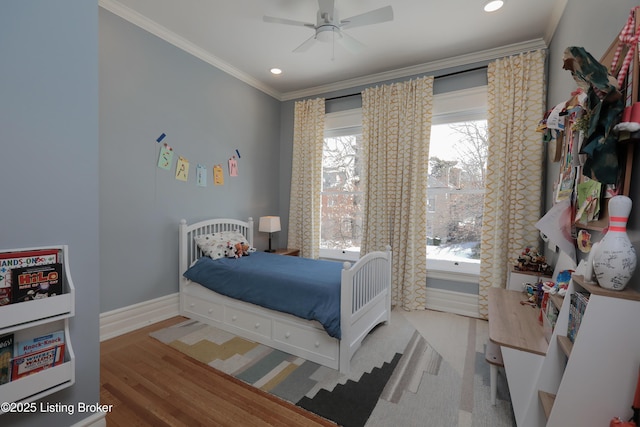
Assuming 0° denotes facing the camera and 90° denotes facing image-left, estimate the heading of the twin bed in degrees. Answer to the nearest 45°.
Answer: approximately 315°

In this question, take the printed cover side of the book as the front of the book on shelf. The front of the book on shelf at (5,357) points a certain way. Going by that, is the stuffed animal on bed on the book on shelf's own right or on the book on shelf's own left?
on the book on shelf's own left

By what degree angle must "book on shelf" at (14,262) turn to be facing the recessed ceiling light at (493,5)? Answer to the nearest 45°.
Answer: approximately 45° to its left

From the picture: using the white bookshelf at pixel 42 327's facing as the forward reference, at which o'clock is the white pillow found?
The white pillow is roughly at 9 o'clock from the white bookshelf.

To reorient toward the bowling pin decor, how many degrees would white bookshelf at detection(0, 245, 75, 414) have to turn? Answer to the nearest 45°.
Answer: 0° — it already faces it

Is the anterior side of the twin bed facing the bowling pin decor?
yes

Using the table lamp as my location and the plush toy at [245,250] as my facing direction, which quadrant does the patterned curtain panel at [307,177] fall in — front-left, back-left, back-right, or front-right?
back-left

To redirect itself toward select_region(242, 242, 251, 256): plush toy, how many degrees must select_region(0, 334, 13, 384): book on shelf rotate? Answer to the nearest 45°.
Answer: approximately 90° to its left

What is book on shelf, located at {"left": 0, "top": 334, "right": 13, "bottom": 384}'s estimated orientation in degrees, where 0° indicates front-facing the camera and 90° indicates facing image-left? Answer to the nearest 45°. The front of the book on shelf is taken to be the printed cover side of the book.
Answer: approximately 315°
